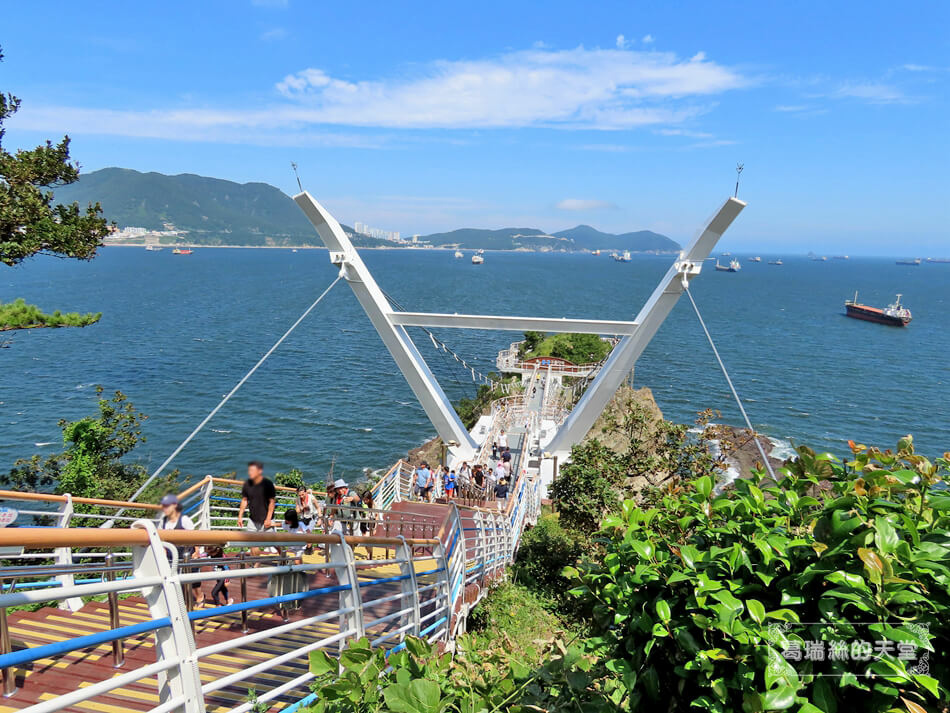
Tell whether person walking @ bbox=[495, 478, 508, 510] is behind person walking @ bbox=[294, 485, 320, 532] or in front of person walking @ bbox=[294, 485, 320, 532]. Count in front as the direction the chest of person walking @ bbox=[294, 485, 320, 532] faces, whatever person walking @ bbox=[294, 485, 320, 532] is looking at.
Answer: behind

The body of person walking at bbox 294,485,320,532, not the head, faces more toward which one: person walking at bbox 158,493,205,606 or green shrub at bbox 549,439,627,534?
the person walking

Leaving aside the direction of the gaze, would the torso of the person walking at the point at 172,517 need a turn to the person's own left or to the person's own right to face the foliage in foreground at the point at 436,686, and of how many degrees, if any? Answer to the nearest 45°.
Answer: approximately 45° to the person's own left

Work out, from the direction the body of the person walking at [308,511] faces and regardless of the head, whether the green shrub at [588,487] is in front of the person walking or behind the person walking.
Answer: behind

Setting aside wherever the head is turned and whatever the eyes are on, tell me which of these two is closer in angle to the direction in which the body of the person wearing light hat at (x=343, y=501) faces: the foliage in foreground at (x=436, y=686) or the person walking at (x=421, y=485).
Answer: the foliage in foreground

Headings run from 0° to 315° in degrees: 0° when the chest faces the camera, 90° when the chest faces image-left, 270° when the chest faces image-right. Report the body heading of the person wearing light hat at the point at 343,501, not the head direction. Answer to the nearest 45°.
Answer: approximately 0°

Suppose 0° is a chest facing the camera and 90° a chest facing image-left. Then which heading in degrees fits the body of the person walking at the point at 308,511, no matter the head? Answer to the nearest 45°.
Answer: approximately 45°

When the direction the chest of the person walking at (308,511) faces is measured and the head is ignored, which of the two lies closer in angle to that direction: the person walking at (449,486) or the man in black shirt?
the man in black shirt

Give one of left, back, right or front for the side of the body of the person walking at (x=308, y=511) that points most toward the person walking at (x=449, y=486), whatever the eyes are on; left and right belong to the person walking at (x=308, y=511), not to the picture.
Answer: back
